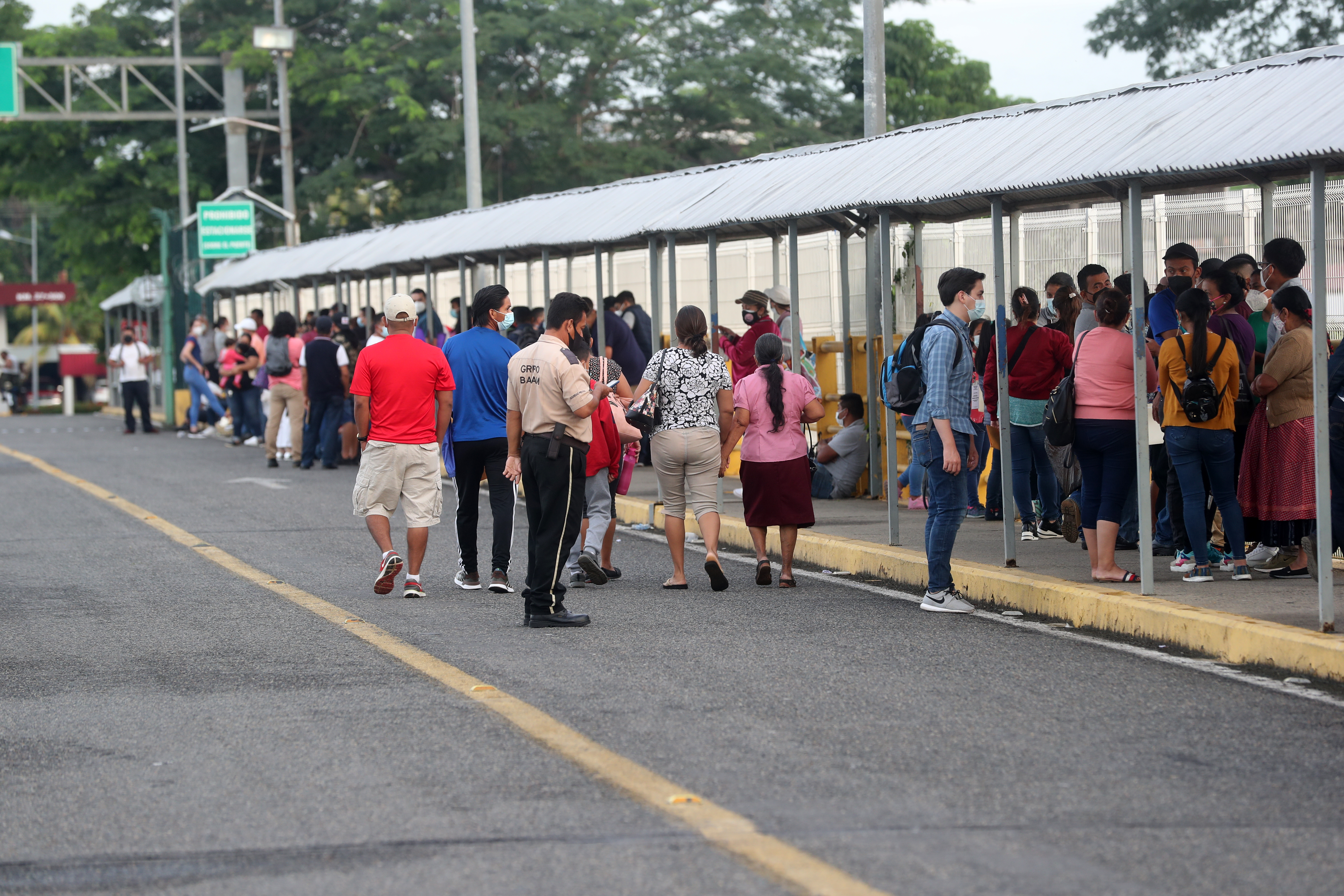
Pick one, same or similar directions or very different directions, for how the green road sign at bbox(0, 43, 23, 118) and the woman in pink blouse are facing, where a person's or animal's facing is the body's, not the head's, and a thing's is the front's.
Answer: very different directions

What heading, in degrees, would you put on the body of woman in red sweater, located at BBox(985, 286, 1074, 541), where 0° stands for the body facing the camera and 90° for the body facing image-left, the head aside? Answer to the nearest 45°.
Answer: approximately 180°

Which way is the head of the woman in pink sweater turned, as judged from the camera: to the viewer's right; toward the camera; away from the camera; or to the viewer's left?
away from the camera

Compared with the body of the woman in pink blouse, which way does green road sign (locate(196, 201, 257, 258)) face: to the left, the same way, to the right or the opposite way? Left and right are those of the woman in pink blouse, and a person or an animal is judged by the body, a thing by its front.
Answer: the opposite way

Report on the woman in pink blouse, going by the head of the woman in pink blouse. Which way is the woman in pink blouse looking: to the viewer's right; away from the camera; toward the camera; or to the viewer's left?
away from the camera

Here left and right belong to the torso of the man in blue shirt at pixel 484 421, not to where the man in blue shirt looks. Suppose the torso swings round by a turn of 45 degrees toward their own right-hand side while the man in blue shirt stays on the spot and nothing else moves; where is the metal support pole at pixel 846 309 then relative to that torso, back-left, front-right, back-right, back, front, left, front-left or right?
front

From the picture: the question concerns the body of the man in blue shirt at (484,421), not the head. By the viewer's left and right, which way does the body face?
facing away from the viewer

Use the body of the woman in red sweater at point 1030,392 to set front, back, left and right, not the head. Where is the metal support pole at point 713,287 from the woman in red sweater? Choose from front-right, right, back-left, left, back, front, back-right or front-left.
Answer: front-left

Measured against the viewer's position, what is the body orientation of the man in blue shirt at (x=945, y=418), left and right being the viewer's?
facing to the right of the viewer

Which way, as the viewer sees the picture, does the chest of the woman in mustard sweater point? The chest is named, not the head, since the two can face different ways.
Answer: away from the camera
